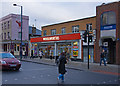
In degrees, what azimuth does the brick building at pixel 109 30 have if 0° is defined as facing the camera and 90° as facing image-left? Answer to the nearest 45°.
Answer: approximately 0°
